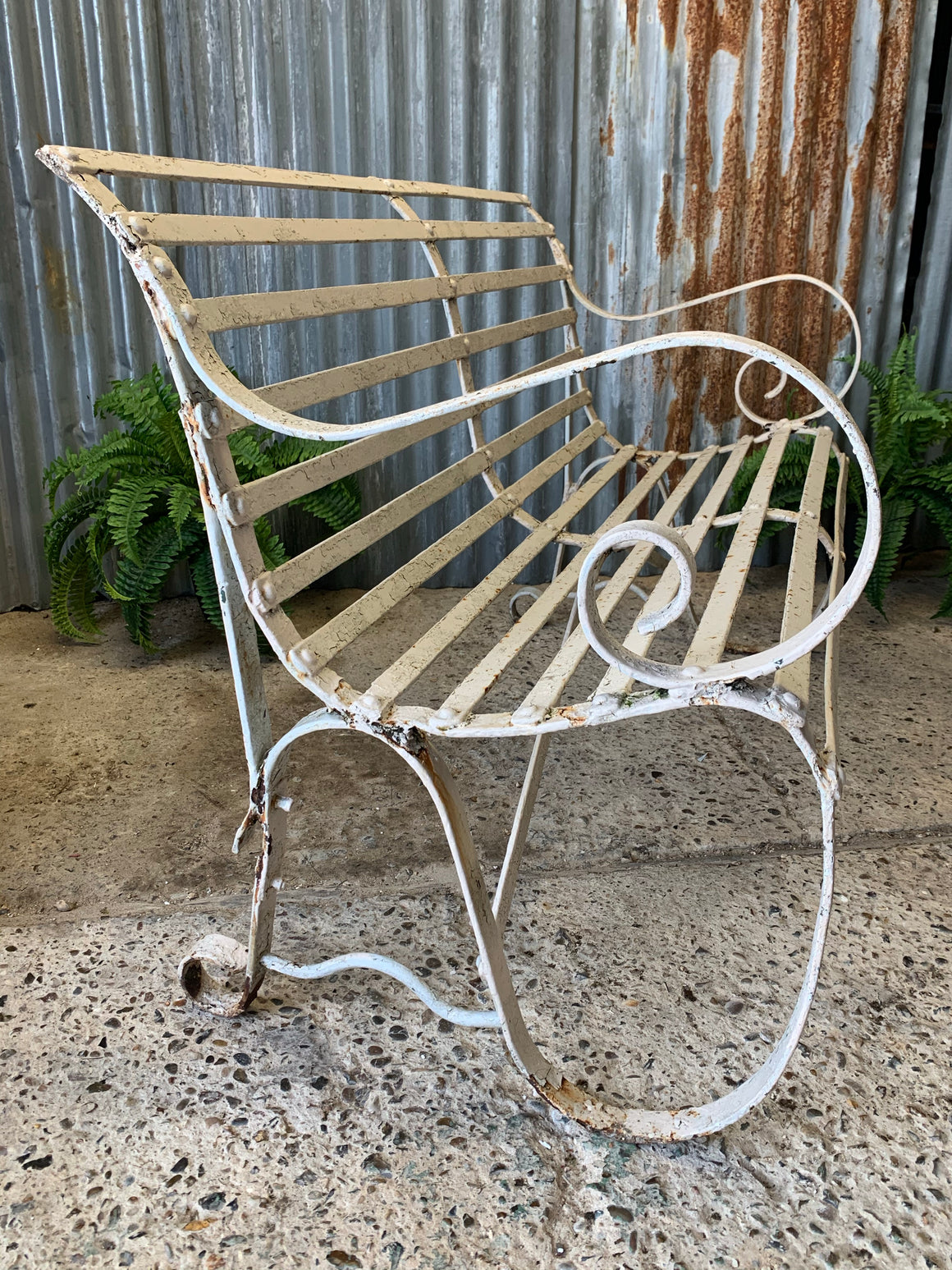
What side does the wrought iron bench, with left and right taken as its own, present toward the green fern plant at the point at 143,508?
back

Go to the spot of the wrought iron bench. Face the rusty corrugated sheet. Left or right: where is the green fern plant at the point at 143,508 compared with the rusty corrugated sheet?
left

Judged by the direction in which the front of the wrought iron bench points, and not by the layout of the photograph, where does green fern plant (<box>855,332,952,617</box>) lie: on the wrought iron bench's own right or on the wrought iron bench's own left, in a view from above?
on the wrought iron bench's own left

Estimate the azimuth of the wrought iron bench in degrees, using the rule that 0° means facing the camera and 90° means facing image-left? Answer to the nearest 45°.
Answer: approximately 315°

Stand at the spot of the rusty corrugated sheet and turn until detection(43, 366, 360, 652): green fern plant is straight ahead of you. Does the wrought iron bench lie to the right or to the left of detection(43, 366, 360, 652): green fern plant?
left
